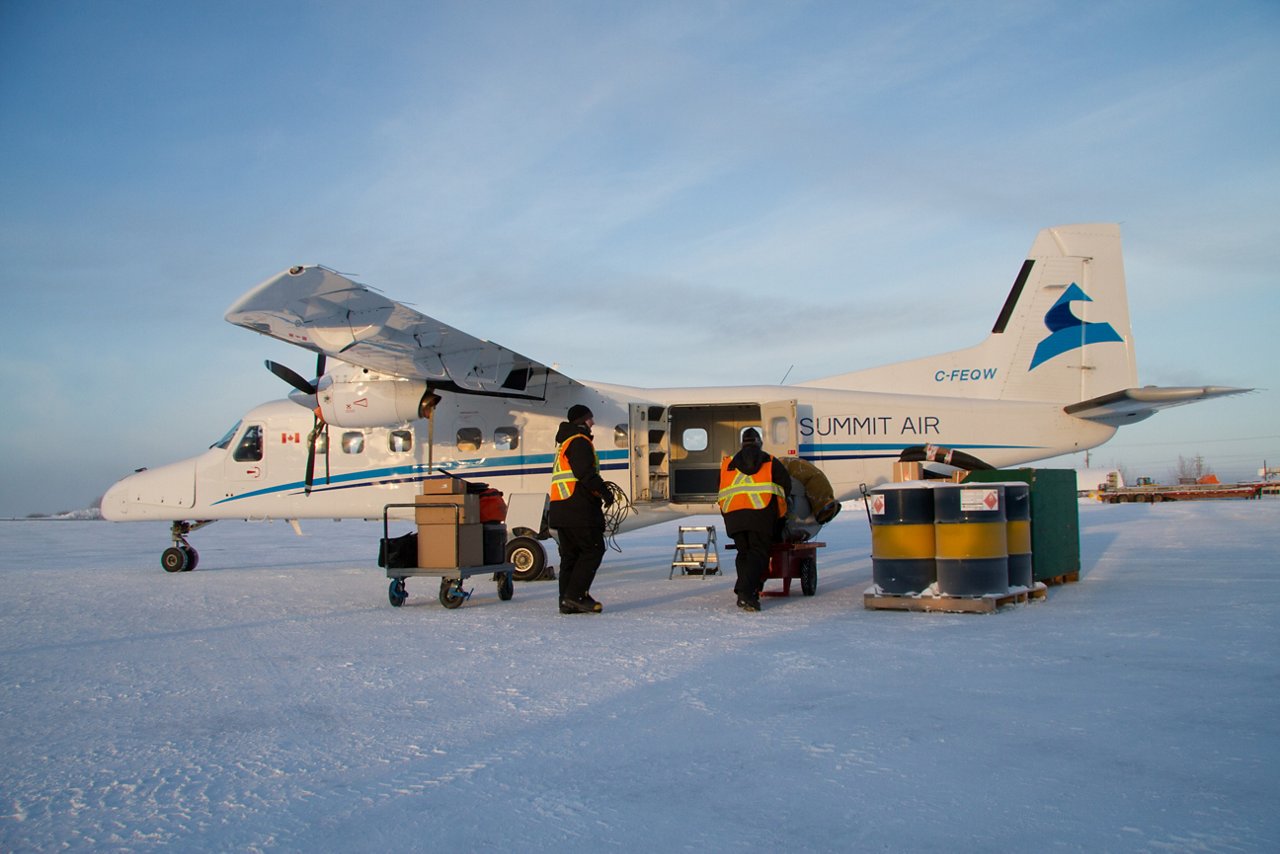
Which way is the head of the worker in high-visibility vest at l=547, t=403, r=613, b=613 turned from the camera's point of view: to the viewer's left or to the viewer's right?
to the viewer's right

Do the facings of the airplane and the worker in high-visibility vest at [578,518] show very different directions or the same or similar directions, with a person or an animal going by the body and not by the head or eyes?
very different directions

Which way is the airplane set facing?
to the viewer's left

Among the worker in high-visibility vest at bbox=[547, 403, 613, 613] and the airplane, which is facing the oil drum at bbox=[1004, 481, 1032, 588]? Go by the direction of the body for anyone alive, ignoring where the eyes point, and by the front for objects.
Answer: the worker in high-visibility vest

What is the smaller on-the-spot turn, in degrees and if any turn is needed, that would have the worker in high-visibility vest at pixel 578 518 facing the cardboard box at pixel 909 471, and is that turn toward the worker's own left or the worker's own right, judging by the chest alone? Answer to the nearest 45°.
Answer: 0° — they already face it

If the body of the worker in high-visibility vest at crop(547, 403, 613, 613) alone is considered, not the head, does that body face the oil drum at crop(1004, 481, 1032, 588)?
yes

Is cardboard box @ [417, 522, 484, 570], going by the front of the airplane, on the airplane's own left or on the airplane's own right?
on the airplane's own left

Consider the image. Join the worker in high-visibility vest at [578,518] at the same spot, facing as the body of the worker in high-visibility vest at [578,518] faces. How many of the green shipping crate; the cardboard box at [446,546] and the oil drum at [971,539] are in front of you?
2

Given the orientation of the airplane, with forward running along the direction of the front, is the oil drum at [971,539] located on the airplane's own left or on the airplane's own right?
on the airplane's own left

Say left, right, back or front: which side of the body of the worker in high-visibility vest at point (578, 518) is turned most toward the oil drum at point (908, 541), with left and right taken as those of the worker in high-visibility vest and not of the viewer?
front

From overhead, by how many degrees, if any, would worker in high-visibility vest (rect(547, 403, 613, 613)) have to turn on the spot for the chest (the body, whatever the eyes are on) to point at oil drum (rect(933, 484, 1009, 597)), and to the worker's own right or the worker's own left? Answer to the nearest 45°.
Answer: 0° — they already face it

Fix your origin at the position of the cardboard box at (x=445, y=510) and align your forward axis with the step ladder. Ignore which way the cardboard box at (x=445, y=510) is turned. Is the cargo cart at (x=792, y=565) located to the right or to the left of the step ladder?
right

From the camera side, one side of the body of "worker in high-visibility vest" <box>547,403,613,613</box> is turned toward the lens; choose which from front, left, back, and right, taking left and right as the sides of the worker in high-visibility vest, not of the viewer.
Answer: right
